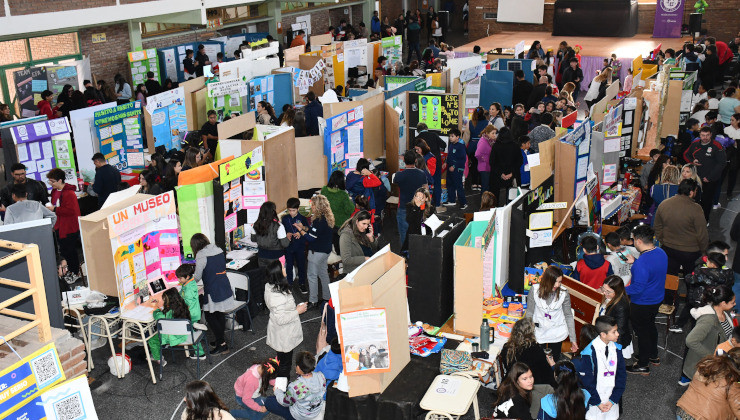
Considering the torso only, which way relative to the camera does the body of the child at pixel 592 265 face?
away from the camera

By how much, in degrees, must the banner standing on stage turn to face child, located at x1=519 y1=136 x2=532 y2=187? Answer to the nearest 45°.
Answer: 0° — it already faces them

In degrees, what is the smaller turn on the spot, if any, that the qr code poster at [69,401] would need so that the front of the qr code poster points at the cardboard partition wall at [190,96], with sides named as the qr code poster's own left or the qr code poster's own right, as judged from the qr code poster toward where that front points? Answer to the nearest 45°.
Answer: approximately 180°

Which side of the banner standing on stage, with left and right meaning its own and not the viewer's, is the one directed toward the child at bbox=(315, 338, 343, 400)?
front

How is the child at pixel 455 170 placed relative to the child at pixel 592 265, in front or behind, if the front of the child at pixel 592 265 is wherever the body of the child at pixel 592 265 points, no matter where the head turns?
in front

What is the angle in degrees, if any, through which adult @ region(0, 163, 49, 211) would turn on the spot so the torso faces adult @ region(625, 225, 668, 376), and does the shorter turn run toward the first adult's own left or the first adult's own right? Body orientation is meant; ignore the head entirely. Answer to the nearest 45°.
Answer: approximately 45° to the first adult's own left

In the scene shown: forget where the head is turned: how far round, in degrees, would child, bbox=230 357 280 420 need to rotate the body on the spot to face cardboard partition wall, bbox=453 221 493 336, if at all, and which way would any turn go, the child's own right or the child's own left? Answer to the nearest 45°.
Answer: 0° — they already face it
